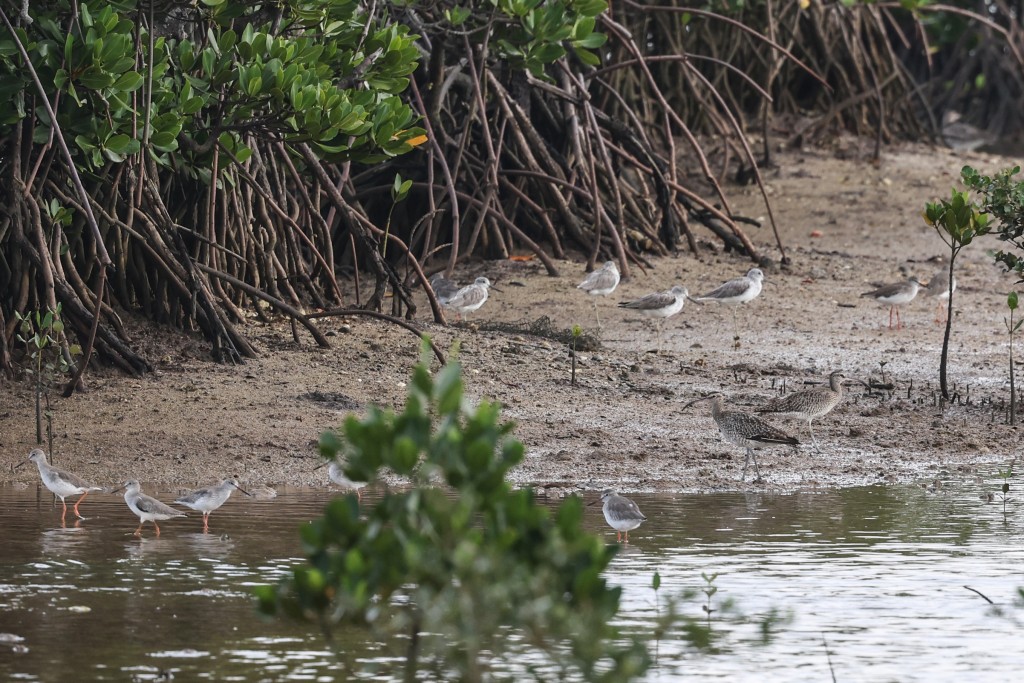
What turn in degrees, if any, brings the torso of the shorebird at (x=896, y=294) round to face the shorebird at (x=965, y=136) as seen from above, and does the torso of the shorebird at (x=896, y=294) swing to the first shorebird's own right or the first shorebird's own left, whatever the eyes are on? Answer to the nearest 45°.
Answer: approximately 90° to the first shorebird's own left

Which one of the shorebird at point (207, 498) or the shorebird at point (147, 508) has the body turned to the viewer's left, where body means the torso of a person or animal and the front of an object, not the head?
the shorebird at point (147, 508)

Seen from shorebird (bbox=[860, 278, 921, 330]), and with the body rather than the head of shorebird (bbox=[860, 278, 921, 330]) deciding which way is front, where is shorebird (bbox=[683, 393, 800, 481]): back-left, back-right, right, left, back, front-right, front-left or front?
right

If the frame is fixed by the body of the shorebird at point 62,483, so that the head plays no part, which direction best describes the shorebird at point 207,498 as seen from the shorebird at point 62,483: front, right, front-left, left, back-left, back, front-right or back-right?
back-left

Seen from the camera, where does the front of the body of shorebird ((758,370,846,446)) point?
to the viewer's right

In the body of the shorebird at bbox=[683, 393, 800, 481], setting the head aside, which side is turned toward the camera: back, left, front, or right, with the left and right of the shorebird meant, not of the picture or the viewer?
left

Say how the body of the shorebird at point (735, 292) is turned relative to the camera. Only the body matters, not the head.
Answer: to the viewer's right

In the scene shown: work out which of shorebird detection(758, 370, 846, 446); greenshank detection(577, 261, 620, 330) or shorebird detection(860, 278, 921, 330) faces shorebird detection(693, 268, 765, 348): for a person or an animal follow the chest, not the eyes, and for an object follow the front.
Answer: the greenshank

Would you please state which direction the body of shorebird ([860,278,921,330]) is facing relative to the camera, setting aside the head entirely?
to the viewer's right

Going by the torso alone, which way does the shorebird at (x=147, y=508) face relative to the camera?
to the viewer's left

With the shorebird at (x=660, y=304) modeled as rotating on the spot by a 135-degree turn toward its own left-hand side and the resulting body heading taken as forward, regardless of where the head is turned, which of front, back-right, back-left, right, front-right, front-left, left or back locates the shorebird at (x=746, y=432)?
back-left

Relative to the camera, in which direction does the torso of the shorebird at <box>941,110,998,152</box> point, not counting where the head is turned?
to the viewer's left

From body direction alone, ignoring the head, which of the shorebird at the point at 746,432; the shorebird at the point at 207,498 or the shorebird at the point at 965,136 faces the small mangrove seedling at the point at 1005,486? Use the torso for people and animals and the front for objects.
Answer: the shorebird at the point at 207,498

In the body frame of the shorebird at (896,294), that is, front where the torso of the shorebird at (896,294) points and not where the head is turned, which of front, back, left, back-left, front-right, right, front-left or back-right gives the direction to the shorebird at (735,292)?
back-right

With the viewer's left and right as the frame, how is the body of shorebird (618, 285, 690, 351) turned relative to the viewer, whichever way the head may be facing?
facing to the right of the viewer

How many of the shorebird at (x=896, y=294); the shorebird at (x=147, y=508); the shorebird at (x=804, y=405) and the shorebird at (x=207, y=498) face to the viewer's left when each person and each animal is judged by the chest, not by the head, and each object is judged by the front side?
1

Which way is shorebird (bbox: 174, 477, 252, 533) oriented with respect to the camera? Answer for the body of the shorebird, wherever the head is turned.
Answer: to the viewer's right
